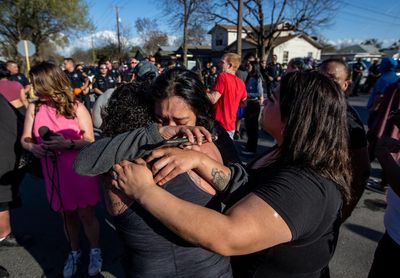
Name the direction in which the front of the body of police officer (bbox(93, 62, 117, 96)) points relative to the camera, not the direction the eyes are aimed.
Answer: toward the camera

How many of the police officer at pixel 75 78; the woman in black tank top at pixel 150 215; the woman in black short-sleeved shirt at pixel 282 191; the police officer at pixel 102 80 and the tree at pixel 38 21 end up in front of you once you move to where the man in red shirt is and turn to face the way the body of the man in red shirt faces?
3

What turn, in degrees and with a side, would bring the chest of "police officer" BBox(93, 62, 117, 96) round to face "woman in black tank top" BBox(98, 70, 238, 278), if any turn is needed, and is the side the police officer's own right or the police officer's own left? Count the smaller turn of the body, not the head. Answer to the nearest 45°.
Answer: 0° — they already face them

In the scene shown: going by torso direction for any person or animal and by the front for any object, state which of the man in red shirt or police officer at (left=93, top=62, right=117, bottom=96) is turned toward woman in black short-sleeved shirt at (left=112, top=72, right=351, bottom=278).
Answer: the police officer

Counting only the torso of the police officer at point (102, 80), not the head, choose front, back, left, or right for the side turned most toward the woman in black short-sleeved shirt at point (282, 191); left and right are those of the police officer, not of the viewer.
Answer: front

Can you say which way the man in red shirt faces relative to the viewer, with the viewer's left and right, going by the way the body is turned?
facing away from the viewer and to the left of the viewer

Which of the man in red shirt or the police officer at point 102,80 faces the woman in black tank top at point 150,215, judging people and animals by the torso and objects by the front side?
the police officer

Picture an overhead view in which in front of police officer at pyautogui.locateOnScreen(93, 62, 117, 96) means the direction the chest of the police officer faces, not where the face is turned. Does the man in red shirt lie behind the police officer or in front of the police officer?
in front

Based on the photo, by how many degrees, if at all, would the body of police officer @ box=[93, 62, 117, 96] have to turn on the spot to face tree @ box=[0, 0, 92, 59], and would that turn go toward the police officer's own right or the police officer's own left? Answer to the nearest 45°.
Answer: approximately 180°

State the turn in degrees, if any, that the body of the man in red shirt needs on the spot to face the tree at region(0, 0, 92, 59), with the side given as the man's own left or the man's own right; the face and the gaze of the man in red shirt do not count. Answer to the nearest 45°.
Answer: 0° — they already face it

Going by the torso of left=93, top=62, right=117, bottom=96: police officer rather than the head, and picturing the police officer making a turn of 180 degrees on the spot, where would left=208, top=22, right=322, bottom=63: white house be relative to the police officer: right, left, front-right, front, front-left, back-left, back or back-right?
front-right

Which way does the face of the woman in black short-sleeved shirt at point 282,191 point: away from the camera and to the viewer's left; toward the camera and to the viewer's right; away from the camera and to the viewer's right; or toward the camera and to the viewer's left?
away from the camera and to the viewer's left

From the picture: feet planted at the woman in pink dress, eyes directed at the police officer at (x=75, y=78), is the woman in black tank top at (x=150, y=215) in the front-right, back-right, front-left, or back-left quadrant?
back-right

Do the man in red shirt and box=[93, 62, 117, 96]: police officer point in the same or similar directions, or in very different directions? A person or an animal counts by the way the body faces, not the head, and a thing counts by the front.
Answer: very different directions

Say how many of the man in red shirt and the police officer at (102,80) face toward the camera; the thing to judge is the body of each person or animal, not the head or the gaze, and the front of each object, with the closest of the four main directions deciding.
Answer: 1

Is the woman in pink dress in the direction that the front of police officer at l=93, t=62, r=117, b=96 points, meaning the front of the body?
yes
